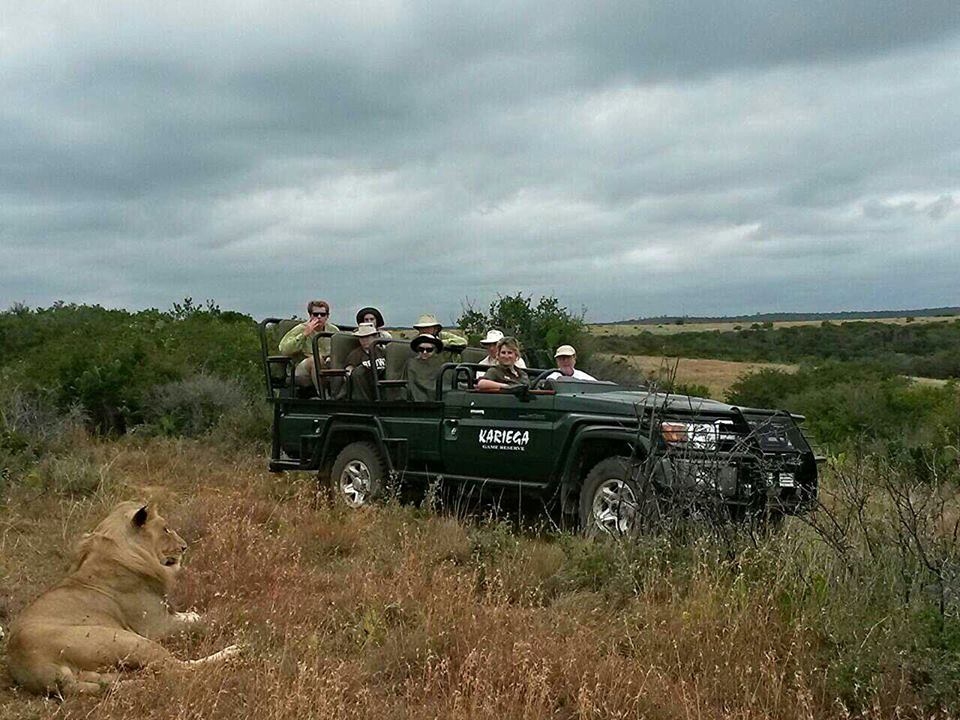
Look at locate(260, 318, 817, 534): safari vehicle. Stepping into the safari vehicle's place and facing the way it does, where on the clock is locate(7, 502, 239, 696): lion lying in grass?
The lion lying in grass is roughly at 3 o'clock from the safari vehicle.

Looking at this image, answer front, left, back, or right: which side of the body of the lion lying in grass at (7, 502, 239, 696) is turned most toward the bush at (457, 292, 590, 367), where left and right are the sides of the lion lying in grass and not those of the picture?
front

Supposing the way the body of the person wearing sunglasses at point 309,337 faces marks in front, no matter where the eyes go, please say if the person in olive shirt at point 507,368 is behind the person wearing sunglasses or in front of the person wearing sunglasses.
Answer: in front

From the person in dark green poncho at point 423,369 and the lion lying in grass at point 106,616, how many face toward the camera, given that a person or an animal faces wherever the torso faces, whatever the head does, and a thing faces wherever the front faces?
1

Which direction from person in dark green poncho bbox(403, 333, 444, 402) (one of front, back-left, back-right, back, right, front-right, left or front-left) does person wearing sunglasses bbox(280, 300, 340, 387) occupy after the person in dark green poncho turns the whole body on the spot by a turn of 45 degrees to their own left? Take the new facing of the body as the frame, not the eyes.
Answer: back

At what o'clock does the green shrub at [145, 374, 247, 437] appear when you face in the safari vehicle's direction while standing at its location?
The green shrub is roughly at 6 o'clock from the safari vehicle.

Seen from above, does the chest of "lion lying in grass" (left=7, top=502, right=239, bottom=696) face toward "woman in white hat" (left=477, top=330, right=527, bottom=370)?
yes

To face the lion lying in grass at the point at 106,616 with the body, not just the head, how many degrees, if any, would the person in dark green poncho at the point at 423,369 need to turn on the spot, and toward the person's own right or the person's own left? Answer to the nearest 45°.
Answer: approximately 45° to the person's own right

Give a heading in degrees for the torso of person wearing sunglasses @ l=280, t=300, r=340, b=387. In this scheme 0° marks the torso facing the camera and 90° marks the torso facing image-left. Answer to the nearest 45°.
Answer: approximately 0°

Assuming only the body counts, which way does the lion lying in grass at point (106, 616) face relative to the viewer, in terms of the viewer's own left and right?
facing away from the viewer and to the right of the viewer
